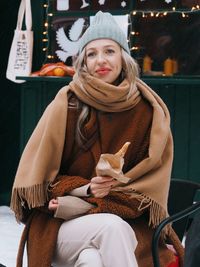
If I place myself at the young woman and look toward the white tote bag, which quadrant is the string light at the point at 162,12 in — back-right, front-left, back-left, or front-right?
front-right

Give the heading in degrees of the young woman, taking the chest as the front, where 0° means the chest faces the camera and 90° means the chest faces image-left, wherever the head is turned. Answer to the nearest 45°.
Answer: approximately 0°

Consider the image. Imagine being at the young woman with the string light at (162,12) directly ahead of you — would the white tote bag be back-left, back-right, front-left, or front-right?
front-left

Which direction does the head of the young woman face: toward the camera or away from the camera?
toward the camera

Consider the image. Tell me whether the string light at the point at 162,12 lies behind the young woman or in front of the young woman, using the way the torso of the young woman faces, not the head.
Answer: behind

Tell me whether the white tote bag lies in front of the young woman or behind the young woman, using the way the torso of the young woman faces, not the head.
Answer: behind
